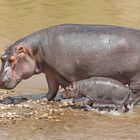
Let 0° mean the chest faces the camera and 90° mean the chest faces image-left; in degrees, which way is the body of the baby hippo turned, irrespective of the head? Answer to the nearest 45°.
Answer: approximately 90°

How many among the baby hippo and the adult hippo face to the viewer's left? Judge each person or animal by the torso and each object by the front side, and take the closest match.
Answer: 2

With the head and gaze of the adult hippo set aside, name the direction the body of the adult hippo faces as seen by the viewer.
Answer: to the viewer's left

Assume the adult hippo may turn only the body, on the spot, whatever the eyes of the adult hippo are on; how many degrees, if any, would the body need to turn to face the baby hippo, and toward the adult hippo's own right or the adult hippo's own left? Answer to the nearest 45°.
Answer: approximately 135° to the adult hippo's own left
